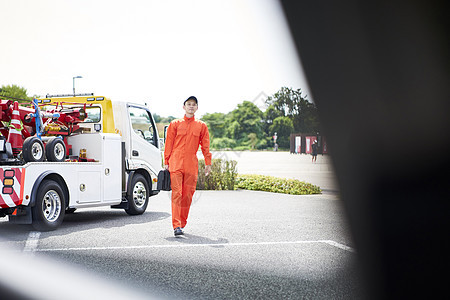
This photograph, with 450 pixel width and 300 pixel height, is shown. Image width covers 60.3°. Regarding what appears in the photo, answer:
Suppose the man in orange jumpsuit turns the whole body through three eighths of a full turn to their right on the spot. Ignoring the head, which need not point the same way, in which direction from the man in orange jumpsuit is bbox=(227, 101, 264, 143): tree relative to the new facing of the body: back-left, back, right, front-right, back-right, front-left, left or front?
front-right

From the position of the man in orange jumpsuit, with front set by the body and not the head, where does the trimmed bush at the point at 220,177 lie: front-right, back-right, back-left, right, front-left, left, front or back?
back

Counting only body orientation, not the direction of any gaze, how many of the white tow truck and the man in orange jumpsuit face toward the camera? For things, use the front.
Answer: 1

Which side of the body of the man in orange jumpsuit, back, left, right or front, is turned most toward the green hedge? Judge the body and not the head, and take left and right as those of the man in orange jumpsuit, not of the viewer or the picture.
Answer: back

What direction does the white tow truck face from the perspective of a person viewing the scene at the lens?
facing away from the viewer and to the right of the viewer

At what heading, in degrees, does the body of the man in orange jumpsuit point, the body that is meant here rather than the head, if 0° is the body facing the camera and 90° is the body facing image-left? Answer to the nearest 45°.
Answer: approximately 0°
